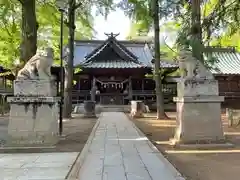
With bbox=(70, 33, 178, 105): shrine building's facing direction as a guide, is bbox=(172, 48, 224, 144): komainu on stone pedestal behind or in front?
in front

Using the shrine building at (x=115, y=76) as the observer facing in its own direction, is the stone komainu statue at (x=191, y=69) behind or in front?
in front

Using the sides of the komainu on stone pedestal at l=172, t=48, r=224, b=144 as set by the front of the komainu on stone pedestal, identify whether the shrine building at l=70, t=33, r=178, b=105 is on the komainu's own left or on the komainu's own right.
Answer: on the komainu's own right

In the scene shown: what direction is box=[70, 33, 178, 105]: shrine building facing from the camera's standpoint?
toward the camera

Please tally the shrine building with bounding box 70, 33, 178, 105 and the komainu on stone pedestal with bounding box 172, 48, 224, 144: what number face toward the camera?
1

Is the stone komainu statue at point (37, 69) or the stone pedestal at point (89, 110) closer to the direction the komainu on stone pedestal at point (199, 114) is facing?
the stone komainu statue

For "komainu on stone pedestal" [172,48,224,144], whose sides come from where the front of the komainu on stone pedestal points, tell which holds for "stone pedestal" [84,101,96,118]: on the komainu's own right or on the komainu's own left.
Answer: on the komainu's own right

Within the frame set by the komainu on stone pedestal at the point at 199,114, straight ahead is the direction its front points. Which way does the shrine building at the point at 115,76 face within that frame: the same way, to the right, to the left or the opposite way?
to the left

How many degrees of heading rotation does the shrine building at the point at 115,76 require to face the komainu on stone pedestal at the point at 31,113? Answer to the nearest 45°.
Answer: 0° — it already faces it

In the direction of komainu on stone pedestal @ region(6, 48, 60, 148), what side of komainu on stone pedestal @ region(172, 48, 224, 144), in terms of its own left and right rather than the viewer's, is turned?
front

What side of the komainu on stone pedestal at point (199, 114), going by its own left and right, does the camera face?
left

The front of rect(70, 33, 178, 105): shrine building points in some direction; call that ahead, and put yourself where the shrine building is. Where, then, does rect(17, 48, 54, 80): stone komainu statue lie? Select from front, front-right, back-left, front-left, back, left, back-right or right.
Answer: front
